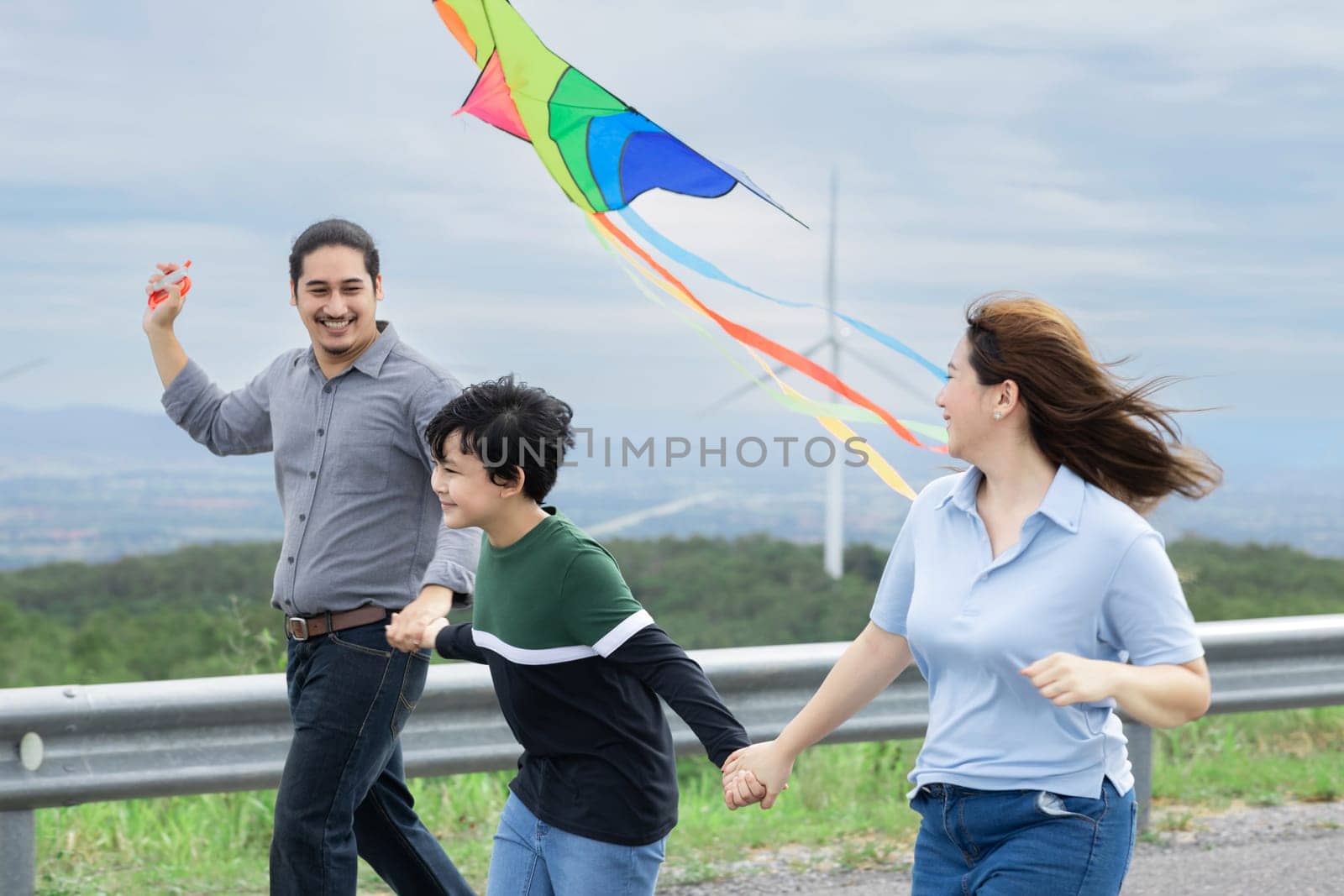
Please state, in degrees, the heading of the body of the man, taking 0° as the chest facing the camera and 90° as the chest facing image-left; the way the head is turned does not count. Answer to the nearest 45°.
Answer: approximately 45°

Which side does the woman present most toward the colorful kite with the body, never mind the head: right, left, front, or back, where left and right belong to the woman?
right

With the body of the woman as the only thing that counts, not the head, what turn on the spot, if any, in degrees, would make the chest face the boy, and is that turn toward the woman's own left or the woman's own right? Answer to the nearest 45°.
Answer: approximately 45° to the woman's own right

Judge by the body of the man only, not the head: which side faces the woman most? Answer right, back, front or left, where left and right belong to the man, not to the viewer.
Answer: left

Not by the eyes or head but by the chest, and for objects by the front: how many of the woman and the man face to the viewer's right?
0

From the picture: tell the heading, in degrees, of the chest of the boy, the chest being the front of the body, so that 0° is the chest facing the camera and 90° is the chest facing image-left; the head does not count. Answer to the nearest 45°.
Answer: approximately 45°

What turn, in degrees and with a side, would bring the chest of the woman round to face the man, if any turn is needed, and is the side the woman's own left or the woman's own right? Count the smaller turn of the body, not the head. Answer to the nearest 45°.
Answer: approximately 90° to the woman's own right

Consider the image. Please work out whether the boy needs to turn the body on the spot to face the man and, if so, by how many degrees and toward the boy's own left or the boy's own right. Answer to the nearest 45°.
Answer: approximately 90° to the boy's own right

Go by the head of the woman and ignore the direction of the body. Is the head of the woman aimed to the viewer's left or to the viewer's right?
to the viewer's left
